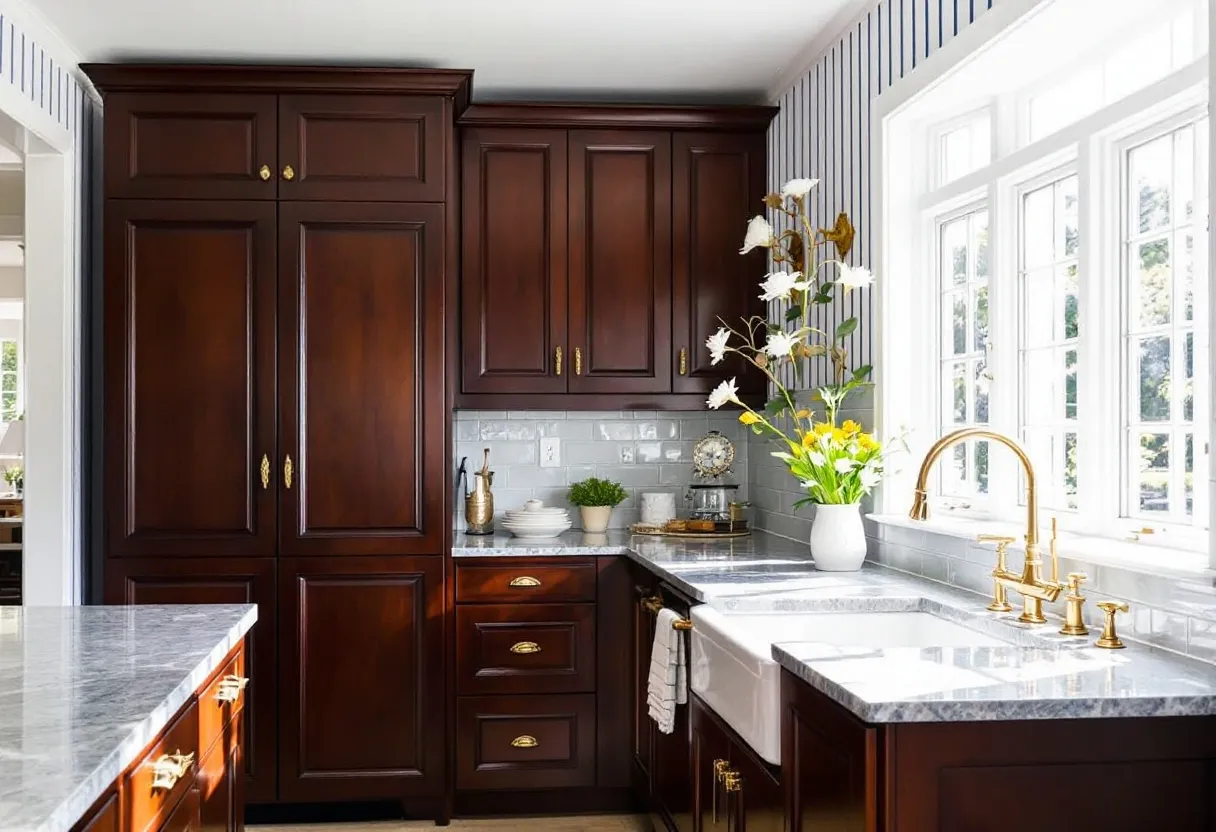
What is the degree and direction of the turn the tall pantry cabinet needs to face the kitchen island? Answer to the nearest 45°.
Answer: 0° — it already faces it

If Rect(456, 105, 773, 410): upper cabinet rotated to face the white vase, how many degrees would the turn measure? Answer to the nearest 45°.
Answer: approximately 45° to its left

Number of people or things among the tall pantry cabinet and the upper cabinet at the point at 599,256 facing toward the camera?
2

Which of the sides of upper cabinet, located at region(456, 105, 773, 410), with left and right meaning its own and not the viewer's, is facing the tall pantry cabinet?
right
